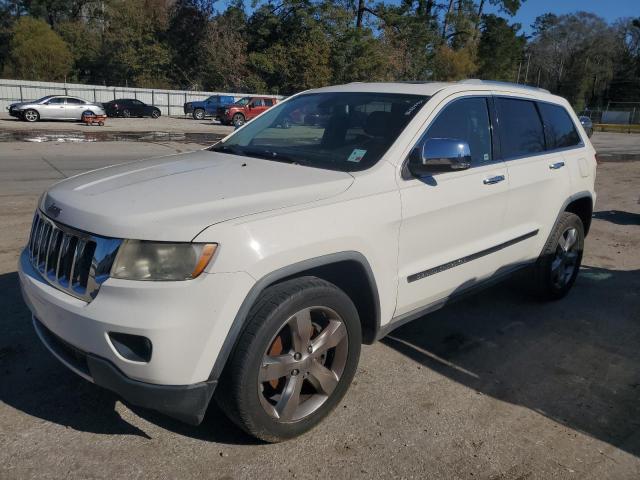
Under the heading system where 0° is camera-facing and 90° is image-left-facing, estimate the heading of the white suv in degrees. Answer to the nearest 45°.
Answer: approximately 45°

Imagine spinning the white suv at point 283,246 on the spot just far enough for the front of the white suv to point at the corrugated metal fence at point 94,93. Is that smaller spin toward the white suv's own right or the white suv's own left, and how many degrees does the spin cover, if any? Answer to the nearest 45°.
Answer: approximately 135° to the white suv's own right

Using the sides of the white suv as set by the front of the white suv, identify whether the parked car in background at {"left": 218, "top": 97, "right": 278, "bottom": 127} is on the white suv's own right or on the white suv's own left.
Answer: on the white suv's own right

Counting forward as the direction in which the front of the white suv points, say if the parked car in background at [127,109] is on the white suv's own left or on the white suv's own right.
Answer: on the white suv's own right

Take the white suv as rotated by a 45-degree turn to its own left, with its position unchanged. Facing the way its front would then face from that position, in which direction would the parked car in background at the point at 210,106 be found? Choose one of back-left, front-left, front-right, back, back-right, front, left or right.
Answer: back

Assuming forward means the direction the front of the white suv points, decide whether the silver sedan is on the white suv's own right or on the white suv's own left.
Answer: on the white suv's own right

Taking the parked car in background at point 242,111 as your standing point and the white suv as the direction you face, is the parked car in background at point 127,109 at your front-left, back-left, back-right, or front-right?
back-right
